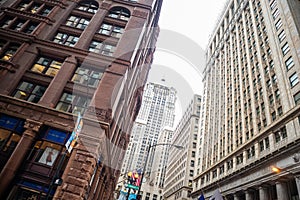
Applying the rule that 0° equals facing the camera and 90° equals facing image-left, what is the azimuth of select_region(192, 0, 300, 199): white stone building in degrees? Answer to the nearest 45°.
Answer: approximately 45°

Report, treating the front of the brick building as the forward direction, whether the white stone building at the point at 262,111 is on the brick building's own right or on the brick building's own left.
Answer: on the brick building's own left

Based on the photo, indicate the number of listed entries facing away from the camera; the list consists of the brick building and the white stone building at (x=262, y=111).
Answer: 0

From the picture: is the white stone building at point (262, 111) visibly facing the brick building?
yes
